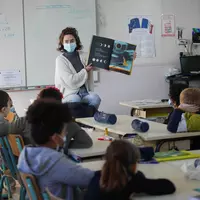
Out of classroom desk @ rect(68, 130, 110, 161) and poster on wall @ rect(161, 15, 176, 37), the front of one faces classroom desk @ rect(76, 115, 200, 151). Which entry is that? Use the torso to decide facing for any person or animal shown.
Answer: the poster on wall

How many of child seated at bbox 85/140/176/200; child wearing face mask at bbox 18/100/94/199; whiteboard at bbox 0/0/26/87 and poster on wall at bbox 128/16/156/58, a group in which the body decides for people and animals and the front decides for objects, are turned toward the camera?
2

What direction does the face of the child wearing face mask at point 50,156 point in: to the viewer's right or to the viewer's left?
to the viewer's right

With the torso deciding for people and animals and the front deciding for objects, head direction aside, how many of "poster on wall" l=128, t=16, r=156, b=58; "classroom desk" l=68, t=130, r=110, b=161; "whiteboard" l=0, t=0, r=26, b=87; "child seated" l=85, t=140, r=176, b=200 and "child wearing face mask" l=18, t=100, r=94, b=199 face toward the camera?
3

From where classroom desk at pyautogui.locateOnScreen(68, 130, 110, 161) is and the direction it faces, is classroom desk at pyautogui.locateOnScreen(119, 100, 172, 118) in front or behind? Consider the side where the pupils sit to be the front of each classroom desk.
behind

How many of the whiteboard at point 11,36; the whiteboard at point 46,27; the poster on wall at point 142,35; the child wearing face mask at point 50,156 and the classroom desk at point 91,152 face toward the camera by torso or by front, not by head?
4

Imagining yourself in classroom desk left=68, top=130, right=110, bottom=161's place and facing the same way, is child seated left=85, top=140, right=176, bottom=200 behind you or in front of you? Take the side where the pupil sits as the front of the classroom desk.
in front

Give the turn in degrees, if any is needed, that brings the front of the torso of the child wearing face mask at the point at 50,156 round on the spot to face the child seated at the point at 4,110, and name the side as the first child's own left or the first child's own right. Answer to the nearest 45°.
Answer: approximately 45° to the first child's own left

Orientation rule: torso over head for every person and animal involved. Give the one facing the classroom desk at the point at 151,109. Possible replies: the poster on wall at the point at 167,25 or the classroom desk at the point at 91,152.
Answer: the poster on wall

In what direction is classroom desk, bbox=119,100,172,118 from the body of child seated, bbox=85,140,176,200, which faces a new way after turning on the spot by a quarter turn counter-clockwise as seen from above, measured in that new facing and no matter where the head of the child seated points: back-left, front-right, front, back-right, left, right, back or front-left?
front-right

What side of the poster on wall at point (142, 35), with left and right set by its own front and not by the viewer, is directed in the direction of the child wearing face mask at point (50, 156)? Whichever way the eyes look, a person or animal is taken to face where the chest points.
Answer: front

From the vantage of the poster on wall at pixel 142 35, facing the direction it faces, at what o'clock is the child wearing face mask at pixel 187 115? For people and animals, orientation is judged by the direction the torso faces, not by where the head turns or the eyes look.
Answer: The child wearing face mask is roughly at 12 o'clock from the poster on wall.

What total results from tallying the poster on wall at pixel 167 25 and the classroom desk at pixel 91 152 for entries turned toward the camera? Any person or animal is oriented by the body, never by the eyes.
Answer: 2
